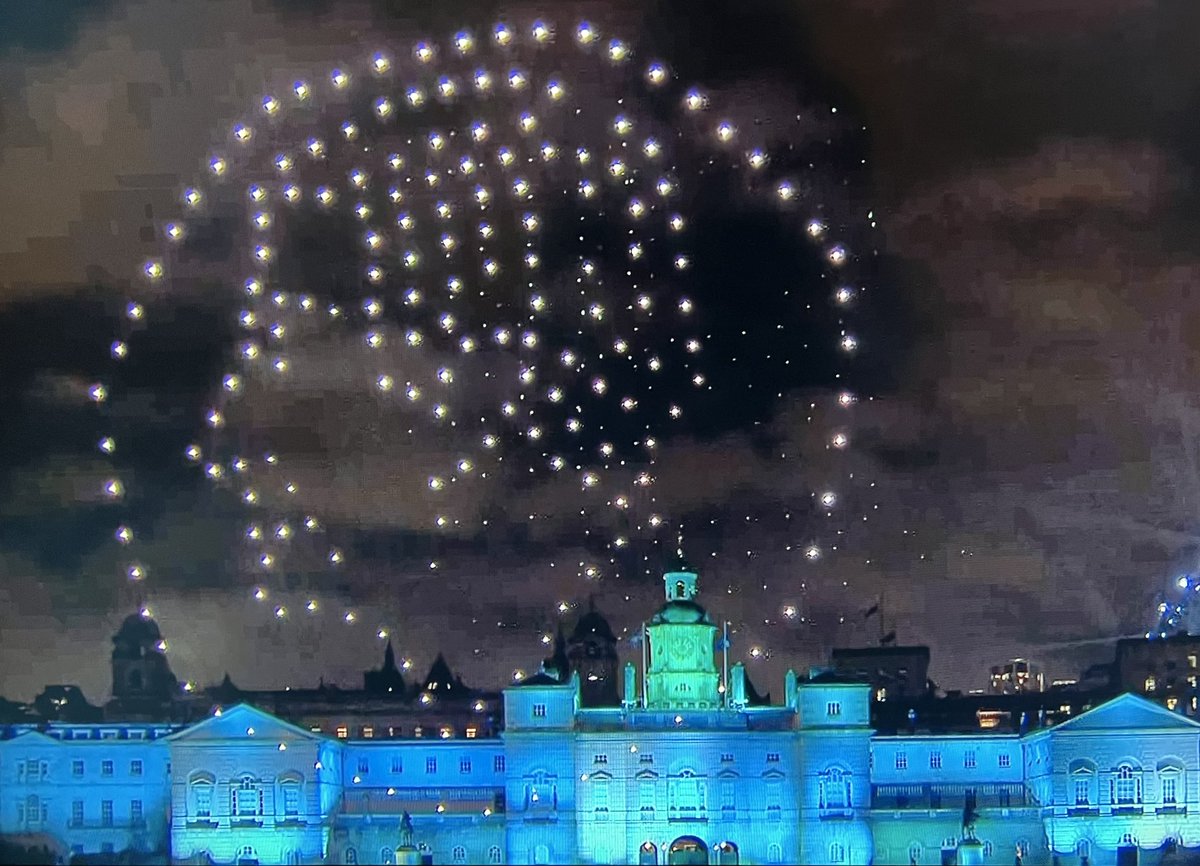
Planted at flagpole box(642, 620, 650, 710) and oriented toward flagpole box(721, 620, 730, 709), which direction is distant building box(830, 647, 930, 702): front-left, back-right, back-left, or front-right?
front-left

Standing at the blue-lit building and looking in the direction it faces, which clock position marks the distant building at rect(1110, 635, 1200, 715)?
The distant building is roughly at 7 o'clock from the blue-lit building.

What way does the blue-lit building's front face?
toward the camera
